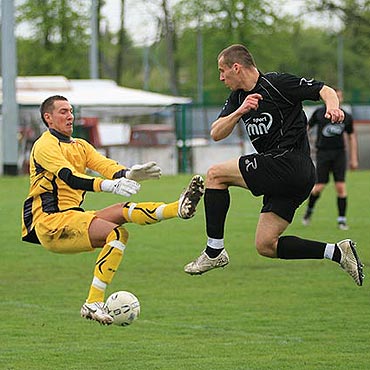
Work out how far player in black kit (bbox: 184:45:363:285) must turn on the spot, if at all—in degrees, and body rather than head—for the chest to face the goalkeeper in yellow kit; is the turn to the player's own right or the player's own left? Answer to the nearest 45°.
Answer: approximately 45° to the player's own right

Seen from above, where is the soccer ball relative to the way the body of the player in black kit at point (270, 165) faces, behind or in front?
in front

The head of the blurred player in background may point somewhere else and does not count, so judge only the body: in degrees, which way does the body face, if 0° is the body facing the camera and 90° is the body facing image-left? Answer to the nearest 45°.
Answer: approximately 0°

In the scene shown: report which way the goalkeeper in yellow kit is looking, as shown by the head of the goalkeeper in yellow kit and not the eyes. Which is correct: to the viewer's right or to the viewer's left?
to the viewer's right

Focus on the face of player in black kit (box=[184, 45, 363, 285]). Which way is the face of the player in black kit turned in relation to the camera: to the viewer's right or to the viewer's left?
to the viewer's left

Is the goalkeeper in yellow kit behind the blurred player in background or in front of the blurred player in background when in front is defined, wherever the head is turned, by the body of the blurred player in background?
in front

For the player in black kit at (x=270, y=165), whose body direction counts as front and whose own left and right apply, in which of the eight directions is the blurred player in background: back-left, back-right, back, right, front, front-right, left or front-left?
back-right

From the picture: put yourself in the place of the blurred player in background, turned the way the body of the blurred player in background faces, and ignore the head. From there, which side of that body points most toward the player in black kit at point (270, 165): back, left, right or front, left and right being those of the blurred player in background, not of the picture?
front

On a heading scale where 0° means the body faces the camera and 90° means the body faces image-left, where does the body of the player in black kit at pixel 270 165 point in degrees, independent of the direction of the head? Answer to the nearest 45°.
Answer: approximately 45°
